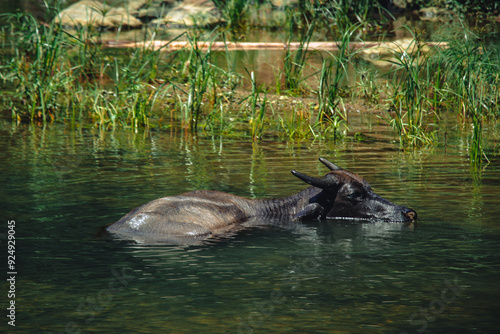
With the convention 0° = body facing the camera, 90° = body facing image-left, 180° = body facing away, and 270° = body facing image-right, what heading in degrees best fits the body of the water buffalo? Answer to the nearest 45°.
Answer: approximately 270°

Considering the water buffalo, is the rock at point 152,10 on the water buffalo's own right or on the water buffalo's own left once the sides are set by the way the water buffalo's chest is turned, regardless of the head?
on the water buffalo's own left

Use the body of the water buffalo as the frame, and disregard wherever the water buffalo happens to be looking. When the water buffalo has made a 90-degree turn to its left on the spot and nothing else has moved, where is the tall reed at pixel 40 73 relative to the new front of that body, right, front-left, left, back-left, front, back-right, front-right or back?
front-left

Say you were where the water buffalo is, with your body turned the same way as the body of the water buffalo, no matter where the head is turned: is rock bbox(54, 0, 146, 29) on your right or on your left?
on your left

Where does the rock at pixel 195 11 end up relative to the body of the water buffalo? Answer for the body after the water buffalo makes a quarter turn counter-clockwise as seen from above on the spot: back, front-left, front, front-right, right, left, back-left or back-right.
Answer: front

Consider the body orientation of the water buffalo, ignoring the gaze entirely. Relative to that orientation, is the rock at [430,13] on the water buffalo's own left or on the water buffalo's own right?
on the water buffalo's own left

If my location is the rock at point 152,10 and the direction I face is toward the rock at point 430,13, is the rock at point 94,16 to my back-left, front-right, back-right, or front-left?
back-right
